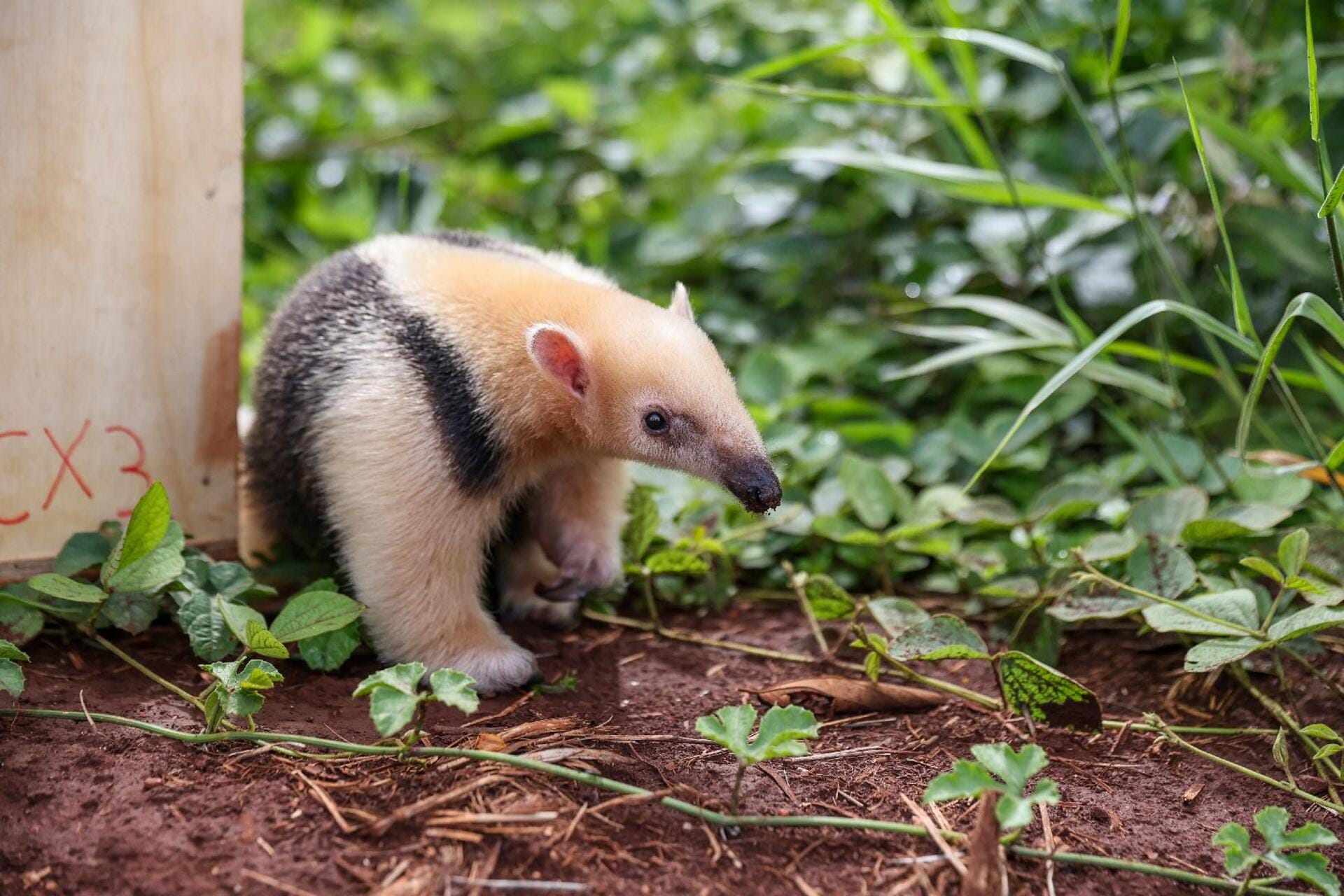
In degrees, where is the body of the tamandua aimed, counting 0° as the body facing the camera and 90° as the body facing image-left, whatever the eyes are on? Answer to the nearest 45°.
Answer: approximately 315°

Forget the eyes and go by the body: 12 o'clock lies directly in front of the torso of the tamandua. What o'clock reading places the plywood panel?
The plywood panel is roughly at 5 o'clock from the tamandua.

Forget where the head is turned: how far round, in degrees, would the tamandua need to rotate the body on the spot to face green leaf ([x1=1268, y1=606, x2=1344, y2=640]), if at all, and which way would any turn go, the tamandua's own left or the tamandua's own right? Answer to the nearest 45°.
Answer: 0° — it already faces it

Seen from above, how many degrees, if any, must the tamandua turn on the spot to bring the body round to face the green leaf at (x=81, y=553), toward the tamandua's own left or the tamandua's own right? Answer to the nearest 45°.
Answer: approximately 135° to the tamandua's own right

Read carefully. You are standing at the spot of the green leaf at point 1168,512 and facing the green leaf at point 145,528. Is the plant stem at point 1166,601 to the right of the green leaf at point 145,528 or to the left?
left

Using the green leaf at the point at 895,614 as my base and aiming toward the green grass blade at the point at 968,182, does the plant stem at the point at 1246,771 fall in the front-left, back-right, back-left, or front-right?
back-right

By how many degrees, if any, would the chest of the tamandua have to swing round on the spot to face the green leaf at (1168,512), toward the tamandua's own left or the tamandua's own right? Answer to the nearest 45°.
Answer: approximately 45° to the tamandua's own left

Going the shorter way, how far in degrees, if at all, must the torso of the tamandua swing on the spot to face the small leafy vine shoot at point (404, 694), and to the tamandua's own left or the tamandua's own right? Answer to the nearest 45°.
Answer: approximately 45° to the tamandua's own right
